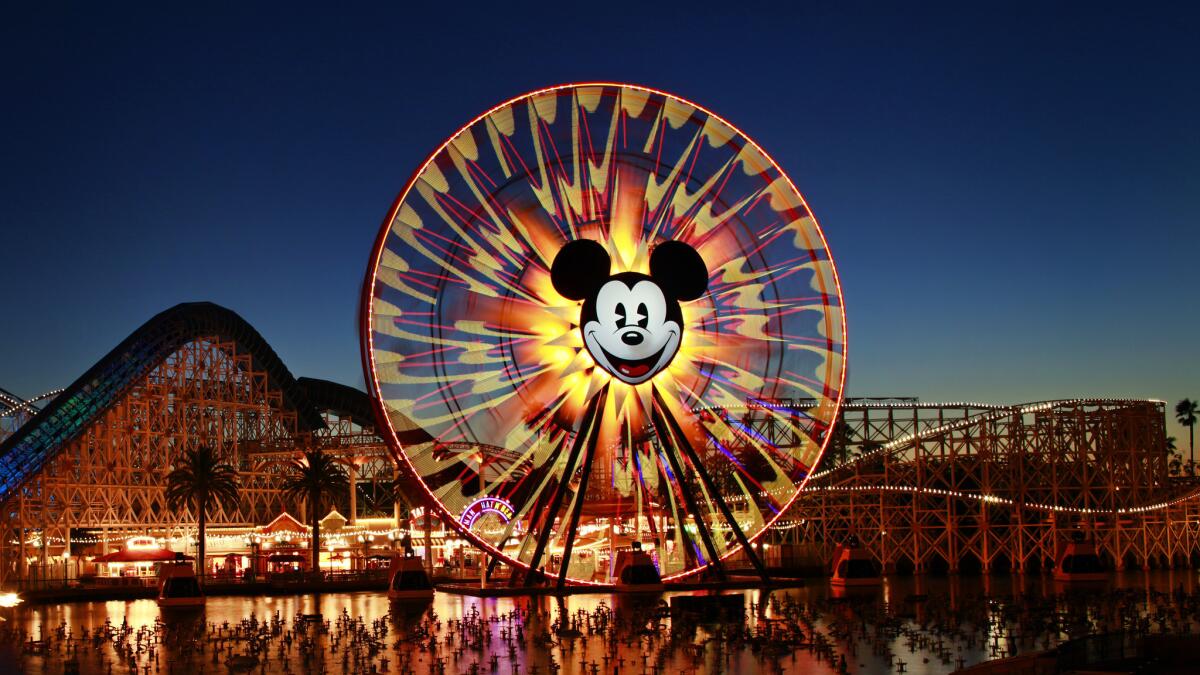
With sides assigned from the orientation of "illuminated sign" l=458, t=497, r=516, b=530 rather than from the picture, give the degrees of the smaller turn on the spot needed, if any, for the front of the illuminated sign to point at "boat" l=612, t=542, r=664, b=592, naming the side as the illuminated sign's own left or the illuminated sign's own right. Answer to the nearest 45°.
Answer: approximately 90° to the illuminated sign's own left

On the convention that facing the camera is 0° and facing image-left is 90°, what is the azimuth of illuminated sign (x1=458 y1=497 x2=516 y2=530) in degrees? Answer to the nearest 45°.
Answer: approximately 0°
